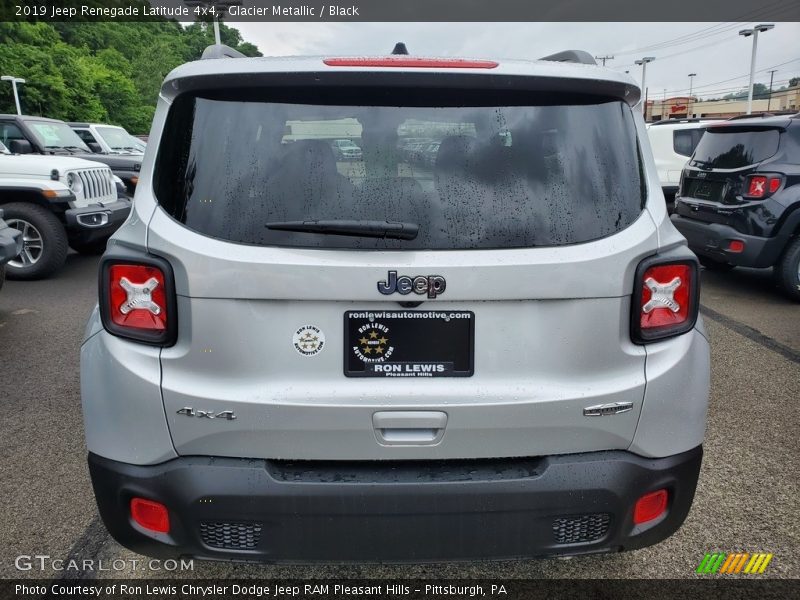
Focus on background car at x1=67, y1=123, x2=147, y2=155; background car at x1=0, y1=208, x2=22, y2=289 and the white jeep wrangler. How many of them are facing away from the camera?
0

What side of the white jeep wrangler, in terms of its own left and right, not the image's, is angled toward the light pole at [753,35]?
left

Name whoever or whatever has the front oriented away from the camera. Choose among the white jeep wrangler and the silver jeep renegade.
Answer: the silver jeep renegade

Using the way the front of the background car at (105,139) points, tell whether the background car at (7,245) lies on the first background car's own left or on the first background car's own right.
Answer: on the first background car's own right

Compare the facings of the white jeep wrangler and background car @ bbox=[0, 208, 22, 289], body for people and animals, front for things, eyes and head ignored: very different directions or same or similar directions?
same or similar directions

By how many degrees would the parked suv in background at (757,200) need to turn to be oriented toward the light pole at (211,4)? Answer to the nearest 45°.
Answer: approximately 90° to its left

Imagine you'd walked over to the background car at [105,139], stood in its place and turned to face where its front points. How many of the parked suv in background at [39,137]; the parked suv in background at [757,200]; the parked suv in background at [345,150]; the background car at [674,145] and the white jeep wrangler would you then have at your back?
0

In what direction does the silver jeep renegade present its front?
away from the camera

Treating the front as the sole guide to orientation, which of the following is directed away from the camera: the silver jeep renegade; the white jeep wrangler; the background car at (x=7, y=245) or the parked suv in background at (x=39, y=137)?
the silver jeep renegade

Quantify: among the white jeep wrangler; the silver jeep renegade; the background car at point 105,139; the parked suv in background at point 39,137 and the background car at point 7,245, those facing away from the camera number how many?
1

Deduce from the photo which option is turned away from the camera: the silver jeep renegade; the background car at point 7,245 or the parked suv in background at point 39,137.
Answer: the silver jeep renegade

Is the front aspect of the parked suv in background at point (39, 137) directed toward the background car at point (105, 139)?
no

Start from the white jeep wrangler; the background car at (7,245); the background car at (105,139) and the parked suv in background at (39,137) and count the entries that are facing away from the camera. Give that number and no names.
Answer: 0

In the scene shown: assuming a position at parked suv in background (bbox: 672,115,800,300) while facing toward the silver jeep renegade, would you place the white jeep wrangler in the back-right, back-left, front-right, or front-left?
front-right

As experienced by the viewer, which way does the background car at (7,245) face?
facing the viewer and to the right of the viewer

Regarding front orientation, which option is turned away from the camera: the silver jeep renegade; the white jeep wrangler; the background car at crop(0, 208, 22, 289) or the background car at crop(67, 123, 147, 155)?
the silver jeep renegade

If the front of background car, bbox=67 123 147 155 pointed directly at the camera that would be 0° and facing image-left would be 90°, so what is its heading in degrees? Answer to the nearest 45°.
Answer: approximately 315°

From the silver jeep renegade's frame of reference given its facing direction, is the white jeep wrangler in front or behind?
in front

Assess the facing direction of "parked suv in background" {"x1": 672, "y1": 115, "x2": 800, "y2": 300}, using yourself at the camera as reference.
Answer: facing away from the viewer and to the right of the viewer

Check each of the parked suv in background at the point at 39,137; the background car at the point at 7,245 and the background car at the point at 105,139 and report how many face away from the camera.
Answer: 0
